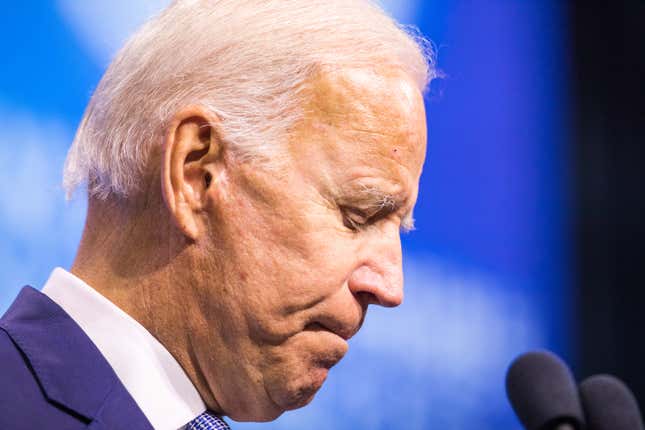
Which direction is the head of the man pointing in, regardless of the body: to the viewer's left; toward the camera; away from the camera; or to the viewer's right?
to the viewer's right

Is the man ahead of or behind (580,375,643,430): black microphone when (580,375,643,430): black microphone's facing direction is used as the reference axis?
ahead

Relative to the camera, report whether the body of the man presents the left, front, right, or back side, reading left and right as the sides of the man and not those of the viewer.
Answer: right

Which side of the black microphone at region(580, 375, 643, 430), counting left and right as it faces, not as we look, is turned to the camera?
left

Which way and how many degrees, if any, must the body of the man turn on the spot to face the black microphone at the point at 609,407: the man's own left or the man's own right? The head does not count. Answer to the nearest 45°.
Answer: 0° — they already face it

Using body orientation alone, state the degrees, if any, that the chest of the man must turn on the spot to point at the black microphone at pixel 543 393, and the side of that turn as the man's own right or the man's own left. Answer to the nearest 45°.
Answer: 0° — they already face it

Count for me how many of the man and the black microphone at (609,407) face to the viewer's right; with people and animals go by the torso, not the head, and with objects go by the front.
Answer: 1
